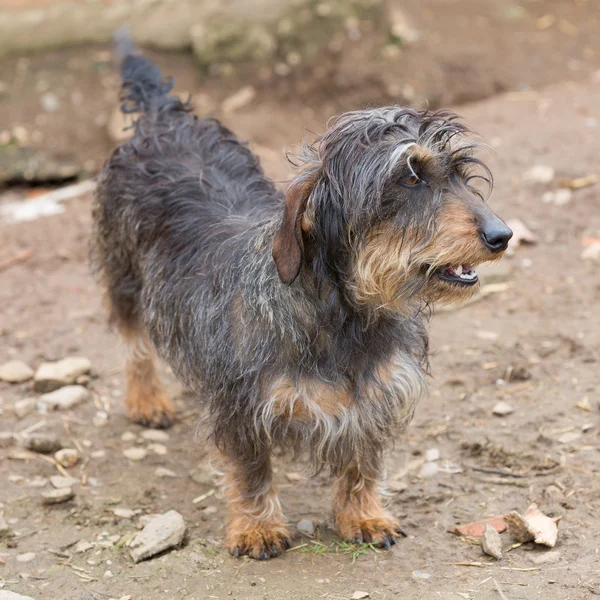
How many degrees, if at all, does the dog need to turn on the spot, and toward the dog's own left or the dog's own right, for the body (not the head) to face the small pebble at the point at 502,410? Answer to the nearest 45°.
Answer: approximately 90° to the dog's own left

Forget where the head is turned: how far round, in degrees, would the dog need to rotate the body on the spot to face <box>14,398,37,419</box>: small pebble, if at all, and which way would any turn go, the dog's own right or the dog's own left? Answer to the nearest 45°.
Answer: approximately 180°

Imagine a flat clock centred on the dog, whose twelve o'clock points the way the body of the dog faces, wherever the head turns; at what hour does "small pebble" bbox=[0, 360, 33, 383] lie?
The small pebble is roughly at 6 o'clock from the dog.

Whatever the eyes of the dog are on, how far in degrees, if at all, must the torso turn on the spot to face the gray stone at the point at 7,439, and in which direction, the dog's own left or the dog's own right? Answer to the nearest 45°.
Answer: approximately 180°

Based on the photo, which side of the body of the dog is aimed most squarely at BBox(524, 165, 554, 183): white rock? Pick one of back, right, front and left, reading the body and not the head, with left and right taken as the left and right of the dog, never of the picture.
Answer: left

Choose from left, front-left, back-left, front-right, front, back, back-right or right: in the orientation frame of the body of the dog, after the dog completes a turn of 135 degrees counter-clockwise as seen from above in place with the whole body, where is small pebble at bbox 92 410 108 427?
front-left

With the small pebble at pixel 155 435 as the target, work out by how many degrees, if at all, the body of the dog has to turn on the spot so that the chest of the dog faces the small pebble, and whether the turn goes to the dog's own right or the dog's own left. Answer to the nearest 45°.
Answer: approximately 180°

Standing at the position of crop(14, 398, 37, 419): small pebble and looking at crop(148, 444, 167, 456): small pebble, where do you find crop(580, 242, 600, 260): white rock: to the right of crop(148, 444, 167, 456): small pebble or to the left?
left

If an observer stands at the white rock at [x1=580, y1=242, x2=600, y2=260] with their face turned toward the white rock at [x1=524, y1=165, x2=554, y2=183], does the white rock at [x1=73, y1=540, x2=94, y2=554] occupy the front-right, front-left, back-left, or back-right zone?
back-left

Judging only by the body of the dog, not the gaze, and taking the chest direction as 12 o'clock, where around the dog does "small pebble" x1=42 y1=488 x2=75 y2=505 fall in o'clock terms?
The small pebble is roughly at 5 o'clock from the dog.
